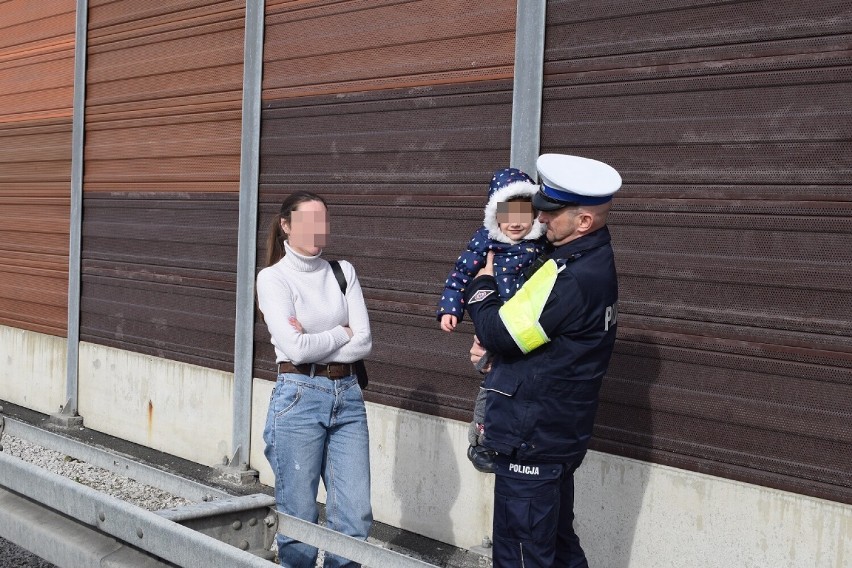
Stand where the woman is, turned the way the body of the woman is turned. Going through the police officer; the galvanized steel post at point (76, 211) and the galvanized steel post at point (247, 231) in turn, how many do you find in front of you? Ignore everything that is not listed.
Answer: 1

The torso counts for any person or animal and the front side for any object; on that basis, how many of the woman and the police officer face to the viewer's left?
1

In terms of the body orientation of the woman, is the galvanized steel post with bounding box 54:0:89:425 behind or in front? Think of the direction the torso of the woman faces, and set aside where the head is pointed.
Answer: behind

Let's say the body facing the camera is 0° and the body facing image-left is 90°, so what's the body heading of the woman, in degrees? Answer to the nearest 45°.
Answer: approximately 315°

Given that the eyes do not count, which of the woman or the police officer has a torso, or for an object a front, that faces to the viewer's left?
the police officer

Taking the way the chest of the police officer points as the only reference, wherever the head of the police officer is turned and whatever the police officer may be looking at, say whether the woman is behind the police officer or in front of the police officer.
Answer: in front

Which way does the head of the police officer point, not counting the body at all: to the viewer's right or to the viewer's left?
to the viewer's left

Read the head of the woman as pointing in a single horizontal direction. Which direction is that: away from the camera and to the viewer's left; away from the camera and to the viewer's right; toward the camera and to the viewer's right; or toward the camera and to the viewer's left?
toward the camera and to the viewer's right

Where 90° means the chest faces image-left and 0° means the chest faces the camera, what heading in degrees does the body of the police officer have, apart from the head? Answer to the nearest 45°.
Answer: approximately 90°

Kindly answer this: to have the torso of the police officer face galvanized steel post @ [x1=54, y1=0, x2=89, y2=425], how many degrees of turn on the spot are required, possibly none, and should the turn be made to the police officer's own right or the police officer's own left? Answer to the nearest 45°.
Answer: approximately 45° to the police officer's own right

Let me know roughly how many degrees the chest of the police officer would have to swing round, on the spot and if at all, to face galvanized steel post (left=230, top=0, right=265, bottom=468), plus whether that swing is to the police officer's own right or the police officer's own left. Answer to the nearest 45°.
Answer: approximately 45° to the police officer's own right
